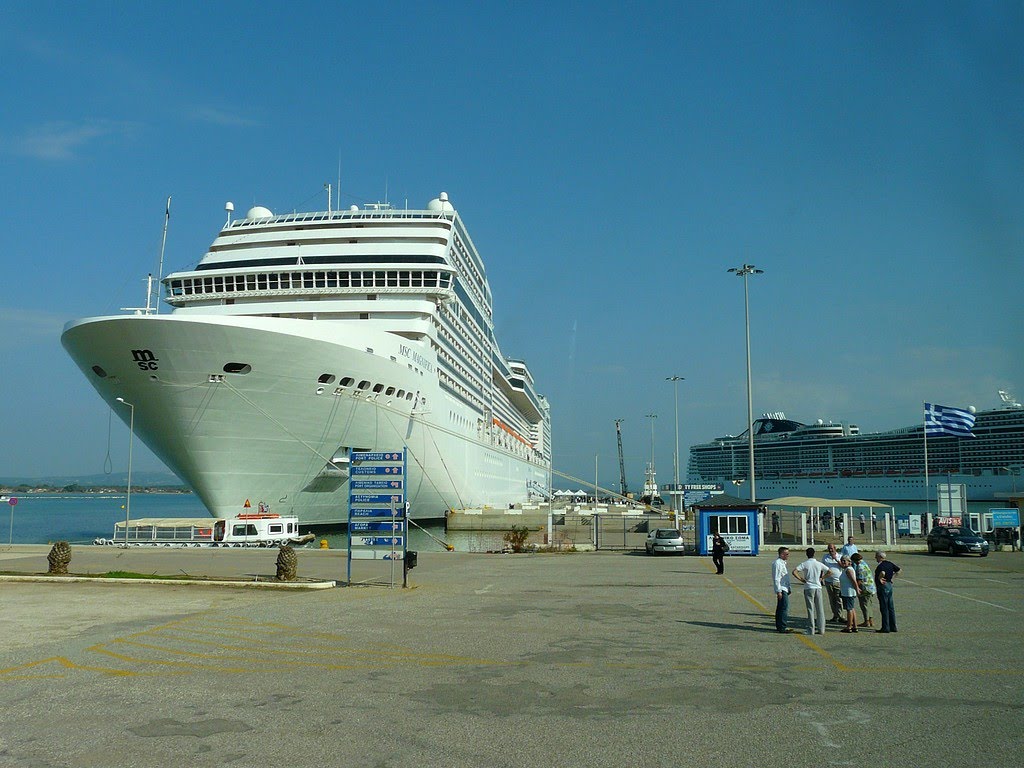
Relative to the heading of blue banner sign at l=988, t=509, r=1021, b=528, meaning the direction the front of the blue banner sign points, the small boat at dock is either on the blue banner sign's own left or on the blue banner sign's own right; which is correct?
on the blue banner sign's own right

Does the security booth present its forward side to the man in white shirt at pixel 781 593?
yes

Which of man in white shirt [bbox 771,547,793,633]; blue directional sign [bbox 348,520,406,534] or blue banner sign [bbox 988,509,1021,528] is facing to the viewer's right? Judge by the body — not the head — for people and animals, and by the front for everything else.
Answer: the man in white shirt

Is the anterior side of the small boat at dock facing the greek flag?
yes

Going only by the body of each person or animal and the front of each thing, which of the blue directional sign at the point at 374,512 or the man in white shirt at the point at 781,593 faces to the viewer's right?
the man in white shirt

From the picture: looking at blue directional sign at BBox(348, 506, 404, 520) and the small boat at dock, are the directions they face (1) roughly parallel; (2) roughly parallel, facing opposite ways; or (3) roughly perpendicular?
roughly perpendicular

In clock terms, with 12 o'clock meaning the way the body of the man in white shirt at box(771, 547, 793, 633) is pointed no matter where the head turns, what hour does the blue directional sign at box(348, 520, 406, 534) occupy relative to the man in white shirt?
The blue directional sign is roughly at 7 o'clock from the man in white shirt.

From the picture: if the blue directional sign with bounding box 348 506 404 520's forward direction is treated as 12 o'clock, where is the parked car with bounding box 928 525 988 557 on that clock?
The parked car is roughly at 8 o'clock from the blue directional sign.

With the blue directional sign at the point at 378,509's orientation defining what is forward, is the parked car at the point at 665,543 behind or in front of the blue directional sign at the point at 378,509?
behind

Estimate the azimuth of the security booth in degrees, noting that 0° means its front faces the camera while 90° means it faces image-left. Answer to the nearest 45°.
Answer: approximately 0°

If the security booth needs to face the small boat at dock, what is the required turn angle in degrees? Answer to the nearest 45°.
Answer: approximately 90° to its right

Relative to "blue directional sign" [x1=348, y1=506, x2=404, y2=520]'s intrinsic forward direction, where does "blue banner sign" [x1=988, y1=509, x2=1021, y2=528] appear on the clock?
The blue banner sign is roughly at 8 o'clock from the blue directional sign.
